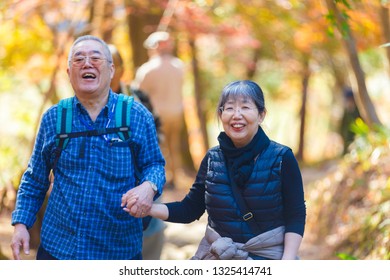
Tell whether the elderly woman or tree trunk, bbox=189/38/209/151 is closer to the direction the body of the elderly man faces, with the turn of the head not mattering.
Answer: the elderly woman

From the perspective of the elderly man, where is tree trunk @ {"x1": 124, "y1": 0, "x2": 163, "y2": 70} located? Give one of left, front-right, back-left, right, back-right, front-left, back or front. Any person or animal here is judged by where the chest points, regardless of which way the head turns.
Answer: back

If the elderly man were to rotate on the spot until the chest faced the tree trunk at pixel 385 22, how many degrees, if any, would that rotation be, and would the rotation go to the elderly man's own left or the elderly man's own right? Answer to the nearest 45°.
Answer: approximately 135° to the elderly man's own left

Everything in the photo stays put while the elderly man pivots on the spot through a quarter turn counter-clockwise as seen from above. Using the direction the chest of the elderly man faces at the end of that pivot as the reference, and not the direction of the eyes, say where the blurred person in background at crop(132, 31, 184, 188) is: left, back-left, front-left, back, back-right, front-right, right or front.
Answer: left

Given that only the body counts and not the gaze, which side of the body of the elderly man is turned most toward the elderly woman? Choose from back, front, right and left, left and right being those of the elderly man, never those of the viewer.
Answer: left

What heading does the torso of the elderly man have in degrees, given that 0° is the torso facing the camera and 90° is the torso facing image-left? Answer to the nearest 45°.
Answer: approximately 0°

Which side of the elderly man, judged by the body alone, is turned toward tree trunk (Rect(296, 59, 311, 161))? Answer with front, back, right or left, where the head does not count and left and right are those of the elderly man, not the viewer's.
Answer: back

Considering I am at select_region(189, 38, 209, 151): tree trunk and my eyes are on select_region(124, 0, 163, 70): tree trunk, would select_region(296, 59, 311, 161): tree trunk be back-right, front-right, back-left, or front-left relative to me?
back-left

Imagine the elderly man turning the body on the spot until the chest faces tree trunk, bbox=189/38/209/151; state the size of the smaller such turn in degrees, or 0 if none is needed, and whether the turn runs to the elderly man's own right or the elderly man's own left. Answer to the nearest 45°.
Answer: approximately 180°
